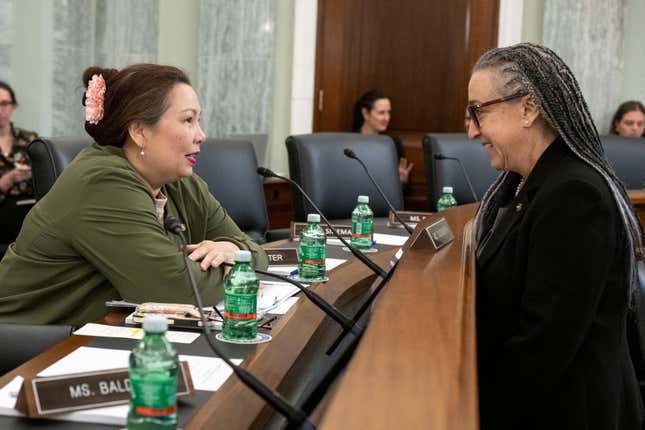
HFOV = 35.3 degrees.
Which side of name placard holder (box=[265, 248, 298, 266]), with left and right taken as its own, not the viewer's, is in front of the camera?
front

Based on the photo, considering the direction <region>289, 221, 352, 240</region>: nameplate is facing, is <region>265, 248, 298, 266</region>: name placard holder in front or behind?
in front

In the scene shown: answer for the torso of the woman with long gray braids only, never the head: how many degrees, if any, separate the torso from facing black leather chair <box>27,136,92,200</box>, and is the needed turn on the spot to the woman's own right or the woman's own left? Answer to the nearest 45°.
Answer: approximately 45° to the woman's own right

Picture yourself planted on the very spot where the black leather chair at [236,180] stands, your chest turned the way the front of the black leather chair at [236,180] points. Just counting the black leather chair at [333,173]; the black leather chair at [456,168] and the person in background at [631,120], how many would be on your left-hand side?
3

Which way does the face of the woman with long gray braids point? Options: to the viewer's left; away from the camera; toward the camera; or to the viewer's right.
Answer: to the viewer's left

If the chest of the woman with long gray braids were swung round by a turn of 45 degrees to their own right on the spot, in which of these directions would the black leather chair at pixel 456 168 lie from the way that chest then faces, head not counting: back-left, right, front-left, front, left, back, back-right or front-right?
front-right

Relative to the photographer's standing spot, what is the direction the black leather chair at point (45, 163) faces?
facing the viewer and to the right of the viewer

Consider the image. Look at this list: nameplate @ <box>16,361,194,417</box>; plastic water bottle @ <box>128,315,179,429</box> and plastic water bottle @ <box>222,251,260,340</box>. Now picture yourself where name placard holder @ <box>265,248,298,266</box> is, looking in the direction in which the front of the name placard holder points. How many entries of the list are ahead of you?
3

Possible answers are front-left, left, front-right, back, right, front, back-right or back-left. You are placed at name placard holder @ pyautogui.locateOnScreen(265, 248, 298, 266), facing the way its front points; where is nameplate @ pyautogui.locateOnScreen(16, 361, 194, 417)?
front

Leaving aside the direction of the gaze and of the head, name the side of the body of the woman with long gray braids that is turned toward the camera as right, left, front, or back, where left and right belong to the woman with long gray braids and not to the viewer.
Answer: left

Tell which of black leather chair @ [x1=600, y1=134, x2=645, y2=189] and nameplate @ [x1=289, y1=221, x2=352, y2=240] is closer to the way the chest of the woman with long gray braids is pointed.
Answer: the nameplate

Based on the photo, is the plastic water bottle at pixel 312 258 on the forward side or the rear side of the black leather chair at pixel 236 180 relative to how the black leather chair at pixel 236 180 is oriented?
on the forward side

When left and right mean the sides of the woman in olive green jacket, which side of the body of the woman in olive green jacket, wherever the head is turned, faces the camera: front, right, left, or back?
right
